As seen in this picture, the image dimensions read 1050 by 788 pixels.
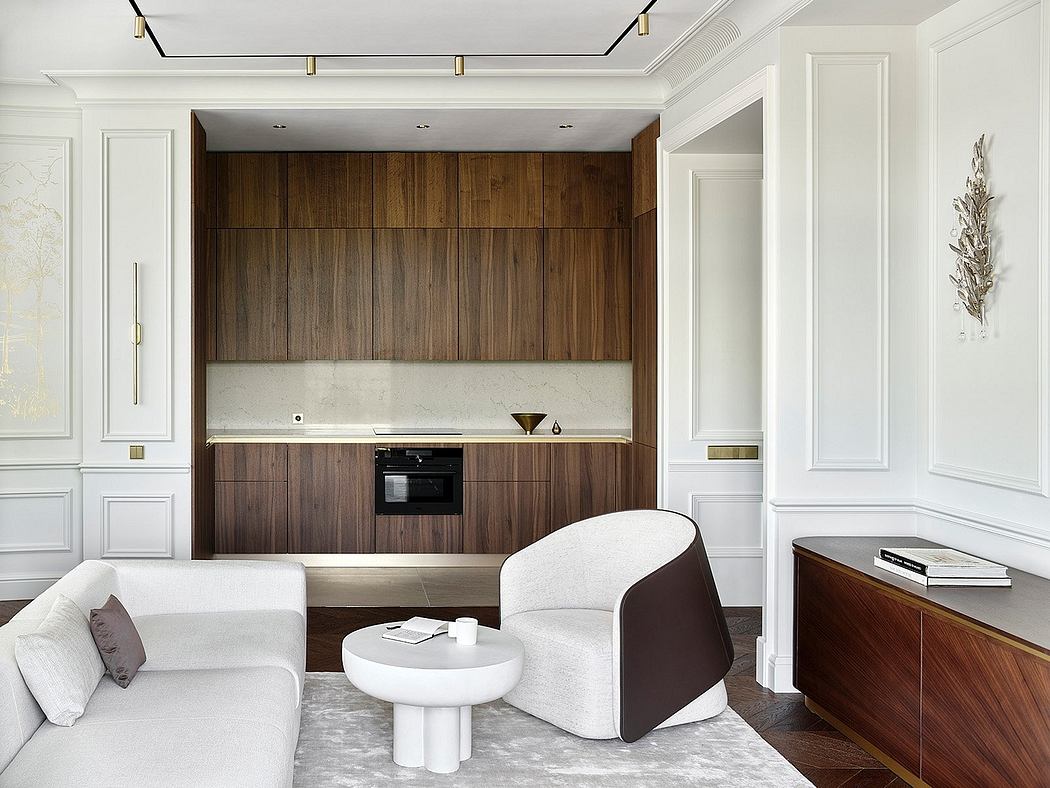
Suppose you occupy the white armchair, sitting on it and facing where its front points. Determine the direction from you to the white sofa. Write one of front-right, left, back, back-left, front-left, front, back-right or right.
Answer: front

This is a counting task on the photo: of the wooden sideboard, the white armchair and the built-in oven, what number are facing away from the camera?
0

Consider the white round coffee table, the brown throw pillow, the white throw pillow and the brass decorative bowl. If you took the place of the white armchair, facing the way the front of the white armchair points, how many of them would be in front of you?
3

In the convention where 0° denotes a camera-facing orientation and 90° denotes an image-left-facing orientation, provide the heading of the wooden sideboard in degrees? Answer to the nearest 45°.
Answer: approximately 45°

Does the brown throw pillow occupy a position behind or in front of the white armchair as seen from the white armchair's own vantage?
in front

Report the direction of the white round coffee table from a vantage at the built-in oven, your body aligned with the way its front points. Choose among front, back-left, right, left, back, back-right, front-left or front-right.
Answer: front

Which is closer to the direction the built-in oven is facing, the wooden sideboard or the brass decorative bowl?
the wooden sideboard

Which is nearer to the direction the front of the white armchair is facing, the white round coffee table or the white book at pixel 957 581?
the white round coffee table

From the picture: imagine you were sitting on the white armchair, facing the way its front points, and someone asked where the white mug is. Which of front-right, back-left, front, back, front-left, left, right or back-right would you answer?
front

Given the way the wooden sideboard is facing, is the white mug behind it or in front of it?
in front

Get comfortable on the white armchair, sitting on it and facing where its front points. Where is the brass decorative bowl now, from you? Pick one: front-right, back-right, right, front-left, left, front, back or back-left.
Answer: back-right

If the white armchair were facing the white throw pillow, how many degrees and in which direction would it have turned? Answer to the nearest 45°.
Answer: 0° — it already faces it

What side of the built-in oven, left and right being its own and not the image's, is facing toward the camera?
front

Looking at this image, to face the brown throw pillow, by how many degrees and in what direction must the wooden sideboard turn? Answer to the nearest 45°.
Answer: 0° — it already faces it

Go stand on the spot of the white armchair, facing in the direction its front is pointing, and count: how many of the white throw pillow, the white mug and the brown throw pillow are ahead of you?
3

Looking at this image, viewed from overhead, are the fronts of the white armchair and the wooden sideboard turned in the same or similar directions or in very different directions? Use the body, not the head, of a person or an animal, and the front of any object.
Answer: same or similar directions

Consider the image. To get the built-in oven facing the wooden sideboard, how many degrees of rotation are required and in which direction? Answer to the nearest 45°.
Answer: approximately 45° to its left

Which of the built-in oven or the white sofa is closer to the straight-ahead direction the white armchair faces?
the white sofa

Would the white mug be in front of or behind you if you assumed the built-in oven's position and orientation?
in front
